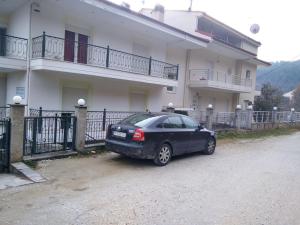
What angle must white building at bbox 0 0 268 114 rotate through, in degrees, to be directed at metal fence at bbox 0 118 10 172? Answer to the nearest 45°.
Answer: approximately 45° to its right

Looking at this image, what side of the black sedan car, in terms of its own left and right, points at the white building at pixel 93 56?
left

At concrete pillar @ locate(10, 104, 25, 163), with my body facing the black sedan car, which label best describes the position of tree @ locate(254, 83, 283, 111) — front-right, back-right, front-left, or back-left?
front-left

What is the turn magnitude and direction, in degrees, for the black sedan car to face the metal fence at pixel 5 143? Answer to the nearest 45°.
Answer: approximately 135° to its left

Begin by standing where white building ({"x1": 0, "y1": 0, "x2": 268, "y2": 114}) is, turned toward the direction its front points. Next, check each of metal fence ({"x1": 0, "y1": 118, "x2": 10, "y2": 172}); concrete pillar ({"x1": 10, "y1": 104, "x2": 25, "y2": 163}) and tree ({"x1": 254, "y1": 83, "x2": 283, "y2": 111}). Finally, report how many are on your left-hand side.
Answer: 1

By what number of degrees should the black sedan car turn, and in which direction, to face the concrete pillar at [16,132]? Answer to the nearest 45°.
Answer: approximately 135° to its left

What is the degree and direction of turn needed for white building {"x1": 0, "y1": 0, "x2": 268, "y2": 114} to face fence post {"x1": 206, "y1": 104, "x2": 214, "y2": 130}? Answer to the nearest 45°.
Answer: approximately 45° to its left

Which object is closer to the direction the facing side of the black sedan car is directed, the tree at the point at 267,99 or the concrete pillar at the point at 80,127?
the tree

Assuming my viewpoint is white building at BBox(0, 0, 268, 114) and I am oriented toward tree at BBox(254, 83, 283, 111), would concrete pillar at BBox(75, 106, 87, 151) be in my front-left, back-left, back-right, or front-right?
back-right

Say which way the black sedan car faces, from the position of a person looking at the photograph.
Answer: facing away from the viewer and to the right of the viewer

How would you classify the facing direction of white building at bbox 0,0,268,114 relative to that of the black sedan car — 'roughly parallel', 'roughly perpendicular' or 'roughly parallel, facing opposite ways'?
roughly perpendicular

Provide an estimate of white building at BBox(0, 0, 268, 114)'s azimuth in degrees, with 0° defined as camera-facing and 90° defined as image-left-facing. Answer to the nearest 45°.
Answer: approximately 315°

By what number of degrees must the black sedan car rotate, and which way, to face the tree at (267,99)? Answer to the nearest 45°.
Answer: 0° — it already faces it

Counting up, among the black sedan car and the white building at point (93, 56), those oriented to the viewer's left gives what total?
0
